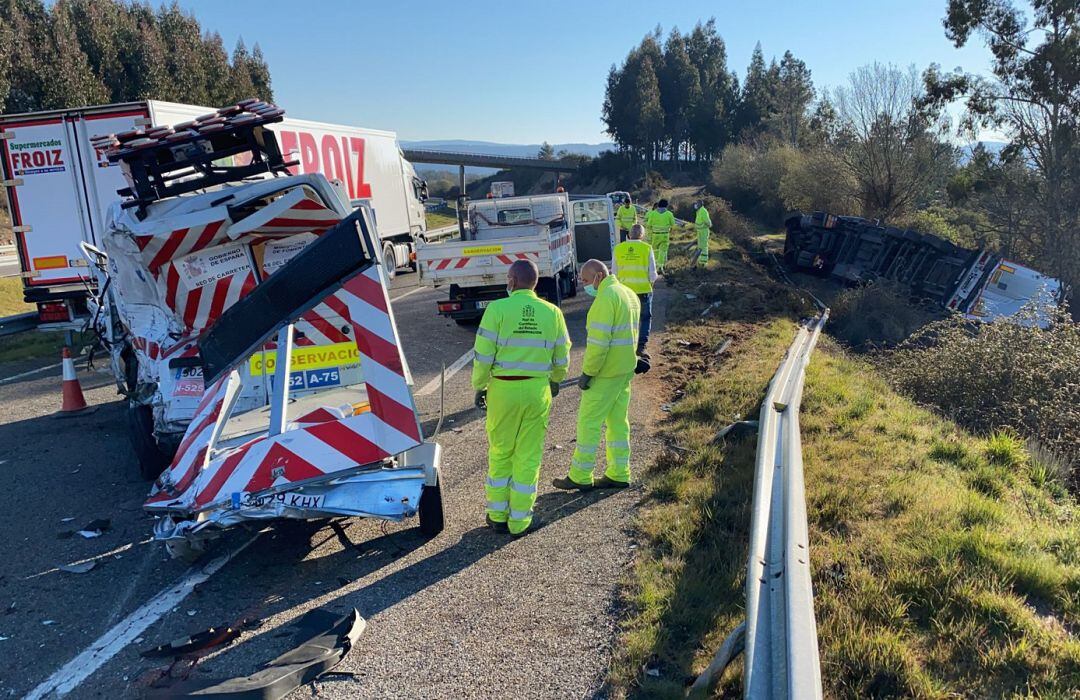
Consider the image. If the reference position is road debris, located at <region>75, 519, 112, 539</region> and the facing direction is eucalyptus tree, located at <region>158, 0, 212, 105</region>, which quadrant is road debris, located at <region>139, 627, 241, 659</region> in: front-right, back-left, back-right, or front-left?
back-right

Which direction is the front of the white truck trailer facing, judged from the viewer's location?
facing away from the viewer and to the right of the viewer

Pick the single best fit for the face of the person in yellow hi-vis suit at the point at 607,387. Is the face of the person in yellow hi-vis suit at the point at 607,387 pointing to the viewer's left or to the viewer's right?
to the viewer's left

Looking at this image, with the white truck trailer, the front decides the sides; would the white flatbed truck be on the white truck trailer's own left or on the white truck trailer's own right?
on the white truck trailer's own right

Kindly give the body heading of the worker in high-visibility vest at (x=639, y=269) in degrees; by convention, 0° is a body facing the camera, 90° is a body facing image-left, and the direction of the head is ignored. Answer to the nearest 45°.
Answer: approximately 180°

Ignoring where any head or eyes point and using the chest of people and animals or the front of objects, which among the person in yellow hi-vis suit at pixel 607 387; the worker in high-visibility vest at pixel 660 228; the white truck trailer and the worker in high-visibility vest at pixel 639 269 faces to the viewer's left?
the person in yellow hi-vis suit at pixel 607 387

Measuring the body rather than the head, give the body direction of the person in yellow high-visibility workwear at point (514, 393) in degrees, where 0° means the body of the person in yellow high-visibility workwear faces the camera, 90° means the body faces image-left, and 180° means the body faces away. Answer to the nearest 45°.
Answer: approximately 180°

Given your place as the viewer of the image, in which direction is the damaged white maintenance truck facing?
facing away from the viewer

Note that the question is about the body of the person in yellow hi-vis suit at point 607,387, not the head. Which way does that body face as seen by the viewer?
to the viewer's left
